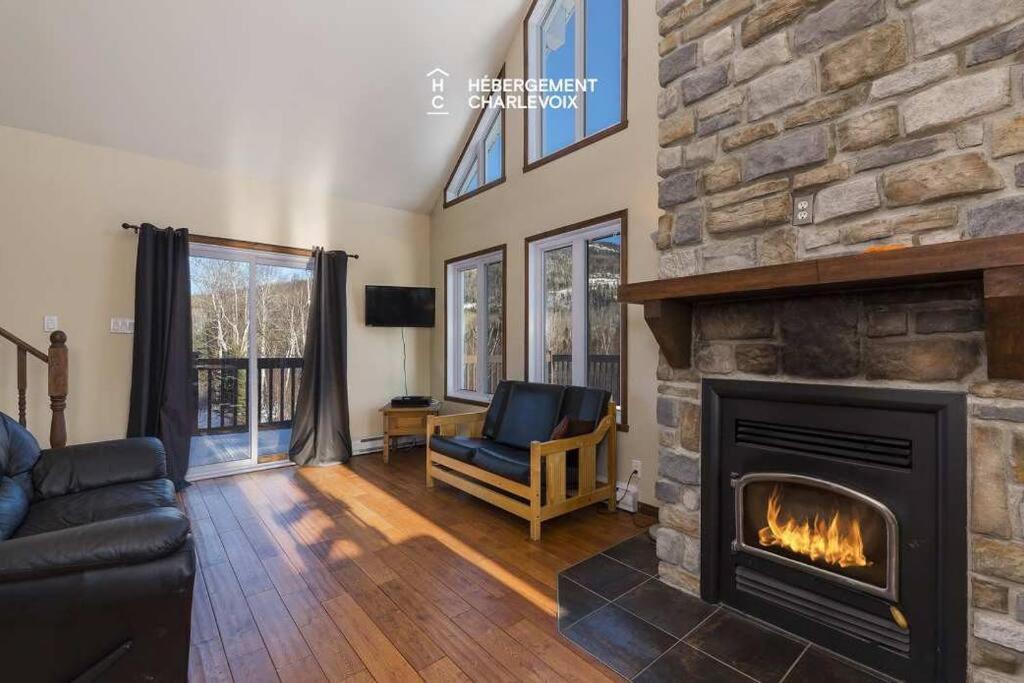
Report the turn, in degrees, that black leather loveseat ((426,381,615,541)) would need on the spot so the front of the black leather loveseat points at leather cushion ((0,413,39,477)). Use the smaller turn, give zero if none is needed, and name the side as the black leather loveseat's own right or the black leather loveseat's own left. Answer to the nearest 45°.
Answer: approximately 45° to the black leather loveseat's own right

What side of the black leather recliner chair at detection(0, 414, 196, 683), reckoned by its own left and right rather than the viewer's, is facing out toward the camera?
right

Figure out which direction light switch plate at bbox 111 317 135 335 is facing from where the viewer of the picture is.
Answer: facing the viewer

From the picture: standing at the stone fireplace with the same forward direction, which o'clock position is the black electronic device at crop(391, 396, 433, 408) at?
The black electronic device is roughly at 2 o'clock from the stone fireplace.

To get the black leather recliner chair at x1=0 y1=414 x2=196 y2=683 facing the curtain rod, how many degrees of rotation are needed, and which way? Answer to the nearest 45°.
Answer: approximately 90° to its left

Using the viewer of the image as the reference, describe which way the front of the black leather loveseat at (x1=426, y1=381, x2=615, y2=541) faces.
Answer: facing the viewer and to the left of the viewer

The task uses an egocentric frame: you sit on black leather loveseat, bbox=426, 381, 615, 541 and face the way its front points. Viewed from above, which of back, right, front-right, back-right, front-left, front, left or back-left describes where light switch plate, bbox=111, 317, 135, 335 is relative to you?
front-right

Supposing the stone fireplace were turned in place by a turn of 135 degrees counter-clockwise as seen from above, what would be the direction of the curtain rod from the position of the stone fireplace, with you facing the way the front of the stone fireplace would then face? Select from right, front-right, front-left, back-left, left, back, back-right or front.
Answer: back

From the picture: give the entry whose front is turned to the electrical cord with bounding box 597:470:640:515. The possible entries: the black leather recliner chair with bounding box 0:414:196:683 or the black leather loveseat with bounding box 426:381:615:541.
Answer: the black leather recliner chair

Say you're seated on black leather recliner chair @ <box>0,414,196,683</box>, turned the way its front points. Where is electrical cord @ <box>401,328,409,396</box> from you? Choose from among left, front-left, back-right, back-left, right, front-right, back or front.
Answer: front-left

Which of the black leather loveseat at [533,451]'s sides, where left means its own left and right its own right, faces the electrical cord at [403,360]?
right

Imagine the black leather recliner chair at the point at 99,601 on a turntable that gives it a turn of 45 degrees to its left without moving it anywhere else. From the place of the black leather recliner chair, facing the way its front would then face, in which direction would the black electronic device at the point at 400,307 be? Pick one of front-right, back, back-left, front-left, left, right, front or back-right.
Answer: front

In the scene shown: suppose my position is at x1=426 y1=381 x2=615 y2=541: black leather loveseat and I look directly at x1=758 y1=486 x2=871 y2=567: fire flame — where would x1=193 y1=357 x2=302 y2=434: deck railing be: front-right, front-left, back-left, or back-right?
back-right

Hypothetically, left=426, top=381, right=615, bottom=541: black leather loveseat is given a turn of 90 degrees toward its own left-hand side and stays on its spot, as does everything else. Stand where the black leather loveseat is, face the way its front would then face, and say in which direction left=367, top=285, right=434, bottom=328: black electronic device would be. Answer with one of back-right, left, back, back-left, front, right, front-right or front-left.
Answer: back

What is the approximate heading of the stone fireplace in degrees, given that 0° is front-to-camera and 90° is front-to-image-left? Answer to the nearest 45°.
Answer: approximately 45°

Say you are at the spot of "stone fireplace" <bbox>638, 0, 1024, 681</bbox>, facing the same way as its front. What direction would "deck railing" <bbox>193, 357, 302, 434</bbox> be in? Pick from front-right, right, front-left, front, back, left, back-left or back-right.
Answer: front-right
